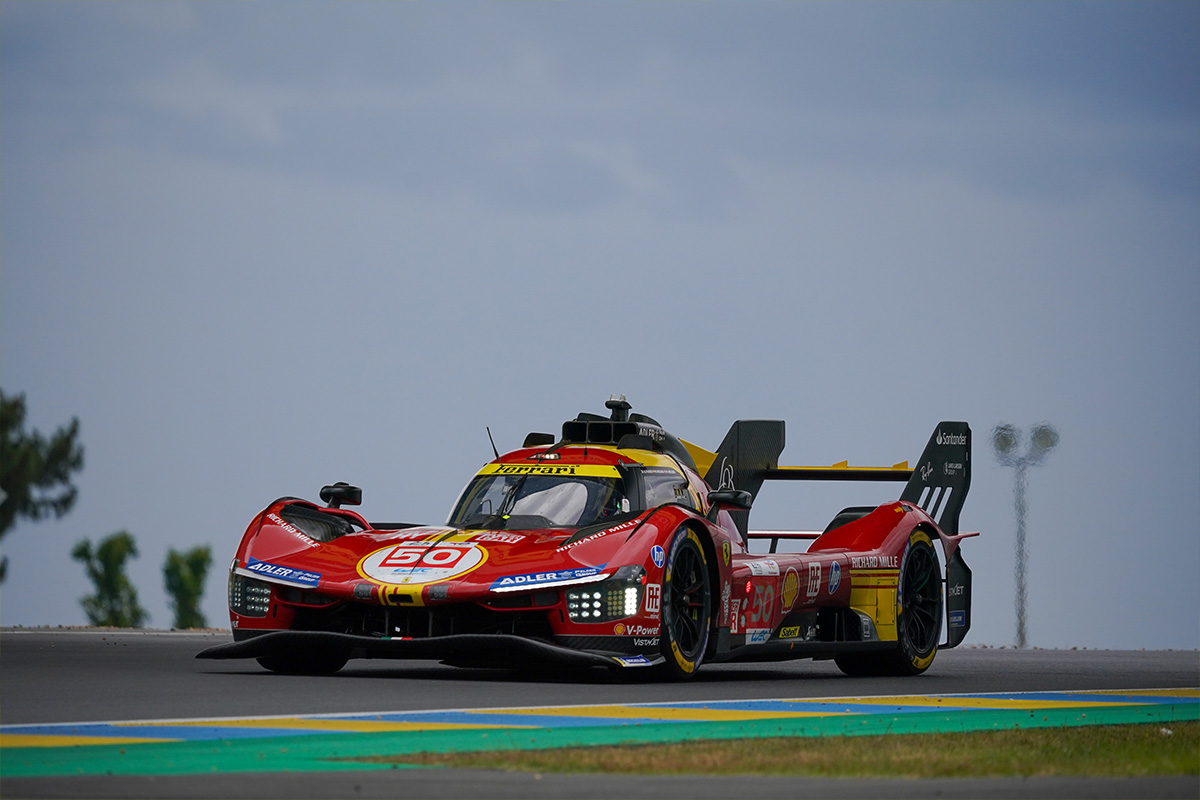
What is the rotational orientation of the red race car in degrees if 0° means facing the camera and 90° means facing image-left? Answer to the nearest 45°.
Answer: approximately 45°
